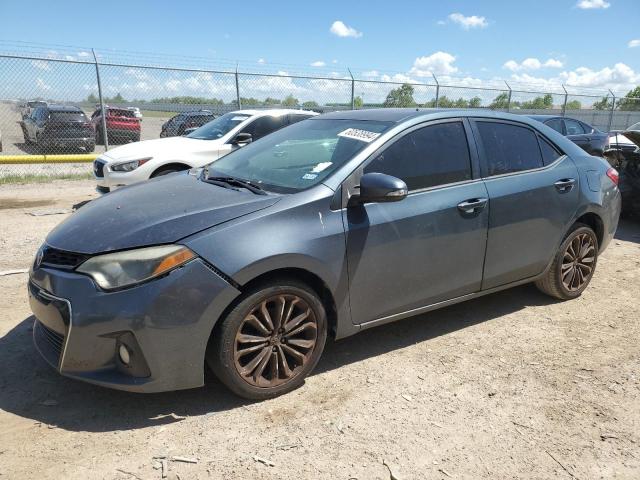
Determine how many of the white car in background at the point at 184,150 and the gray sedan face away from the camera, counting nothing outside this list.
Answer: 0

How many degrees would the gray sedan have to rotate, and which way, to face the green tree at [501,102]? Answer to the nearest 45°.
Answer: approximately 135° to its right

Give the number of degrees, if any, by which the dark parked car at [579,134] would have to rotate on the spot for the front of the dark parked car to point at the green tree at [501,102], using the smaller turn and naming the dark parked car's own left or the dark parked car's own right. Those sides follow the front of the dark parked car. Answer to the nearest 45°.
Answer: approximately 135° to the dark parked car's own right

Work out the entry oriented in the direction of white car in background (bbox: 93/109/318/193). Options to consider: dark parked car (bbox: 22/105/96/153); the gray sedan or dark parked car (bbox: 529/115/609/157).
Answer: dark parked car (bbox: 529/115/609/157)

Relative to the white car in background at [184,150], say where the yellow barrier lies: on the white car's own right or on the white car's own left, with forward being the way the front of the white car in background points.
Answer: on the white car's own right

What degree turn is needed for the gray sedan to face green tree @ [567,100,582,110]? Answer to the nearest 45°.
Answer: approximately 180°

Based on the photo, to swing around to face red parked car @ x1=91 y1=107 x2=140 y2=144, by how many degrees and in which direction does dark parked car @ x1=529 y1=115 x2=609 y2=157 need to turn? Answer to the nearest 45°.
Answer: approximately 45° to its right

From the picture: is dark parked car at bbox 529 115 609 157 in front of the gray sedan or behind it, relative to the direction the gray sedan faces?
behind

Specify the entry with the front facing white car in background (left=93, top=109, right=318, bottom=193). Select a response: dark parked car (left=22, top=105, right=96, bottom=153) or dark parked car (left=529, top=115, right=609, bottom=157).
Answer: dark parked car (left=529, top=115, right=609, bottom=157)

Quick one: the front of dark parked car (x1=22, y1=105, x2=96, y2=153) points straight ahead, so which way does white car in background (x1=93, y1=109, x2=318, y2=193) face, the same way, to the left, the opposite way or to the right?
to the left

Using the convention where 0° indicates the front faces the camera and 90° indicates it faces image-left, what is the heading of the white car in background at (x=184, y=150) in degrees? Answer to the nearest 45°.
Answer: approximately 45°

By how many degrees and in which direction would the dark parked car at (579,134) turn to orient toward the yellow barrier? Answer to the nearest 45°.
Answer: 0° — it already faces it

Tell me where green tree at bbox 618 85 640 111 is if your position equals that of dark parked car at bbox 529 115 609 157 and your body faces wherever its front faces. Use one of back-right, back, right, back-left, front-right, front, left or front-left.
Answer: back-right

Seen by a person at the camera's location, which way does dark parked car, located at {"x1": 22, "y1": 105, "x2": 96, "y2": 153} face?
facing away from the viewer and to the left of the viewer

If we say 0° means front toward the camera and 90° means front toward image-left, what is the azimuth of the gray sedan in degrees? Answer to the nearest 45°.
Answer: approximately 45°

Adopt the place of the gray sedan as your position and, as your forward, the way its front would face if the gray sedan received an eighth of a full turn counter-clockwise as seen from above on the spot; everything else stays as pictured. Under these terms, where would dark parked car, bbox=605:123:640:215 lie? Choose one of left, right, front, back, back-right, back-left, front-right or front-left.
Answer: back-left

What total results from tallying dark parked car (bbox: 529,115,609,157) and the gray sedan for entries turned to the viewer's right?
0

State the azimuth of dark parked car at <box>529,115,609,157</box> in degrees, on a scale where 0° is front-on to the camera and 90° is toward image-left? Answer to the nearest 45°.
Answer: approximately 45°

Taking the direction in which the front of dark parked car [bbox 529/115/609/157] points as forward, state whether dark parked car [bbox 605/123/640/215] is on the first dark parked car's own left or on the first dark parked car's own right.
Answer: on the first dark parked car's own left
